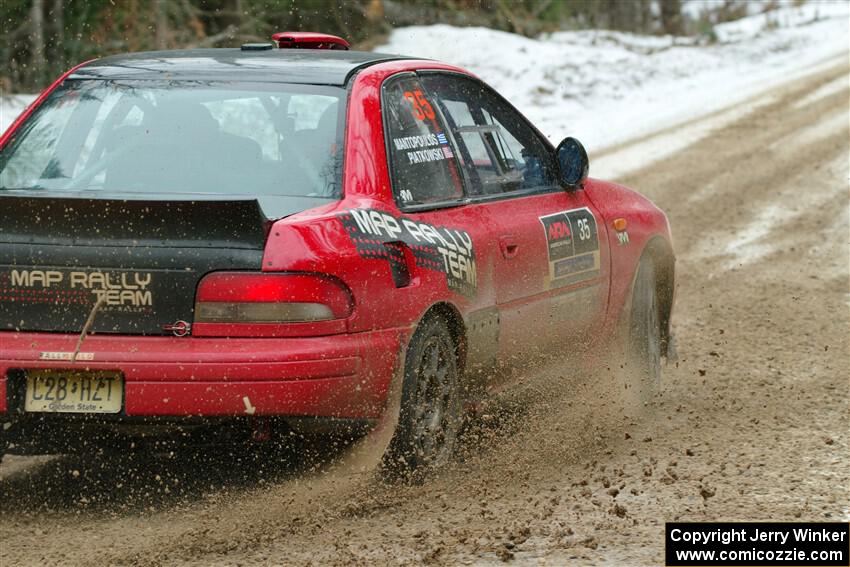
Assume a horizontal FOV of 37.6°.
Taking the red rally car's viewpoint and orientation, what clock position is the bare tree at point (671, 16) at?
The bare tree is roughly at 11 o'clock from the red rally car.

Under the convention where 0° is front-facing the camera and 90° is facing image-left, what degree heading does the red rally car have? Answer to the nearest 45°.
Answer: approximately 225°
